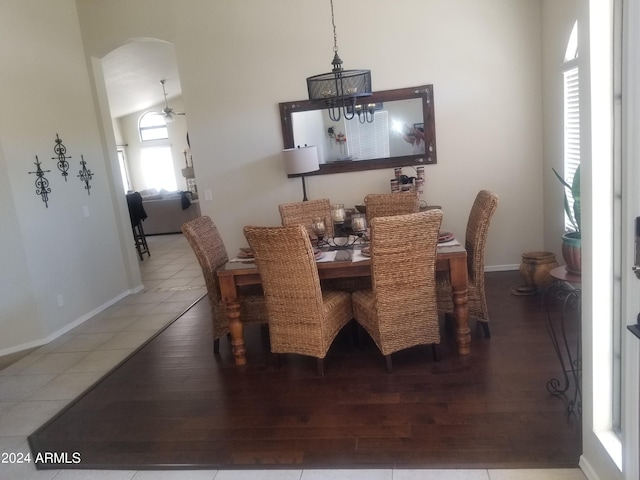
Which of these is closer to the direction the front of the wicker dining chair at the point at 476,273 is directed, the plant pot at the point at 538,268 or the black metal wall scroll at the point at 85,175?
the black metal wall scroll

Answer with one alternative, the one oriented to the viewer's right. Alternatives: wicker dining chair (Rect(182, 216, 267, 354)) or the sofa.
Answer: the wicker dining chair

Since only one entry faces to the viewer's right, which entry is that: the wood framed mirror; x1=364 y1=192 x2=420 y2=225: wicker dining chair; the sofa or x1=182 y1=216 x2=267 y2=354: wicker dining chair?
x1=182 y1=216 x2=267 y2=354: wicker dining chair

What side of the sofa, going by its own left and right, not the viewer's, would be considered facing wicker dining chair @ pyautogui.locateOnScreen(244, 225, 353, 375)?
back

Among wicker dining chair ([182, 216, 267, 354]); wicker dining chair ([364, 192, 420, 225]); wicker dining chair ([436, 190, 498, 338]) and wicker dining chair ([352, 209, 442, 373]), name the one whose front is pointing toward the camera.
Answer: wicker dining chair ([364, 192, 420, 225])

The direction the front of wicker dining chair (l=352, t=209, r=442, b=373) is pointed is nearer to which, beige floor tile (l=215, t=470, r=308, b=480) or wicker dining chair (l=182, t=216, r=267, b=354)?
the wicker dining chair

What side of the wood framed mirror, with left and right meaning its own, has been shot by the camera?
front

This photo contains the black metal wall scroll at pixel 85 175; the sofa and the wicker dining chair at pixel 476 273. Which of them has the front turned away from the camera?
the sofa

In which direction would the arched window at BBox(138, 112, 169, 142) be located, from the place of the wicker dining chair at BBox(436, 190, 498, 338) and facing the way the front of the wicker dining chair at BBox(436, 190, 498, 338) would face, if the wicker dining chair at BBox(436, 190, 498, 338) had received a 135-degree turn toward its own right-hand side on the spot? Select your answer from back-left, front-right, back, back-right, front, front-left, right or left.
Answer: left

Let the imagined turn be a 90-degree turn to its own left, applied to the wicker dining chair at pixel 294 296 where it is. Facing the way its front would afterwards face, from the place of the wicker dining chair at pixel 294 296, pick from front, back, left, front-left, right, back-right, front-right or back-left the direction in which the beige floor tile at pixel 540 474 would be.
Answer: back

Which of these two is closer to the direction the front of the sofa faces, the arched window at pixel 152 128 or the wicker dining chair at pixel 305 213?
the arched window

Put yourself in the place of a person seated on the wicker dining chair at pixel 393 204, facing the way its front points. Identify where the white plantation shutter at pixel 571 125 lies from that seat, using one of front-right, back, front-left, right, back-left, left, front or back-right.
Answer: left

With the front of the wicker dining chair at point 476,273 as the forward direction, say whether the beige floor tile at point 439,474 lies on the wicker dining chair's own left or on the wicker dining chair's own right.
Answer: on the wicker dining chair's own left

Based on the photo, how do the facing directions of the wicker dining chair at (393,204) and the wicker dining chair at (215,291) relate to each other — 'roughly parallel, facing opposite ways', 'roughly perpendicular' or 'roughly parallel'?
roughly perpendicular

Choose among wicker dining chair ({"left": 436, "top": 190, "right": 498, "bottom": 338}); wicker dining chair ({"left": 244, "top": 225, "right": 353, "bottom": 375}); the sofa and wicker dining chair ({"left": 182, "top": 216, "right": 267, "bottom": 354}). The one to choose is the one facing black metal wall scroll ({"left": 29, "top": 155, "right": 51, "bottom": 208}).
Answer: wicker dining chair ({"left": 436, "top": 190, "right": 498, "bottom": 338})

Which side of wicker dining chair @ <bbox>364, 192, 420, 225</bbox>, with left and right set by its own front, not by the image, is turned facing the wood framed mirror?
back

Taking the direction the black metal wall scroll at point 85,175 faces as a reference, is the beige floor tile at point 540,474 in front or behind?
in front

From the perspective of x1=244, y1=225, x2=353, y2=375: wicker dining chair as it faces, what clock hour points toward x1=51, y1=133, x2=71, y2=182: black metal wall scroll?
The black metal wall scroll is roughly at 9 o'clock from the wicker dining chair.

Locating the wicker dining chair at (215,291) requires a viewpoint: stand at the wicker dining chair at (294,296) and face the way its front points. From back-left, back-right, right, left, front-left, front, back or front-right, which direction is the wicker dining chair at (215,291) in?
left
